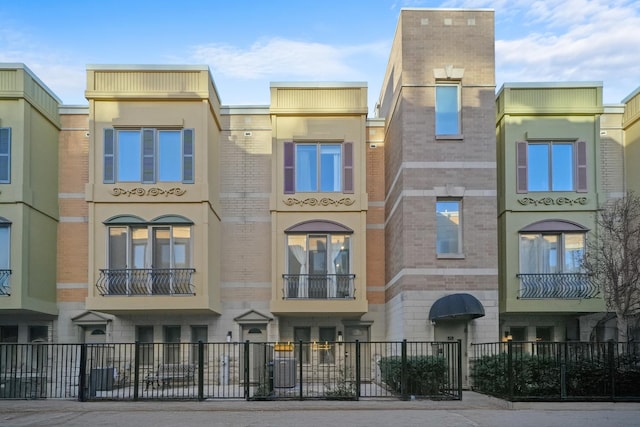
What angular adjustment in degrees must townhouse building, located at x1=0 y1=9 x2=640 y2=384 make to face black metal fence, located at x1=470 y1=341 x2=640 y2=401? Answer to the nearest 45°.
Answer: approximately 45° to its left

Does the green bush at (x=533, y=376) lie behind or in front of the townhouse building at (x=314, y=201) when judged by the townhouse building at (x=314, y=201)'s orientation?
in front

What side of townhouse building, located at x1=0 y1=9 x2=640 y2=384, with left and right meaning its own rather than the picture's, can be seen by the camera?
front

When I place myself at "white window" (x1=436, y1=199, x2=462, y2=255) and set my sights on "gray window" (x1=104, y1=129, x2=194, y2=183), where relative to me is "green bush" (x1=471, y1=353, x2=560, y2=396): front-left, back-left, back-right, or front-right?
back-left

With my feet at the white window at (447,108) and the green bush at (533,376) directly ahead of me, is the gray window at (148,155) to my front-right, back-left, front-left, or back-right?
back-right

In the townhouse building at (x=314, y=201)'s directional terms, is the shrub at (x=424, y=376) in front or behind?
in front
